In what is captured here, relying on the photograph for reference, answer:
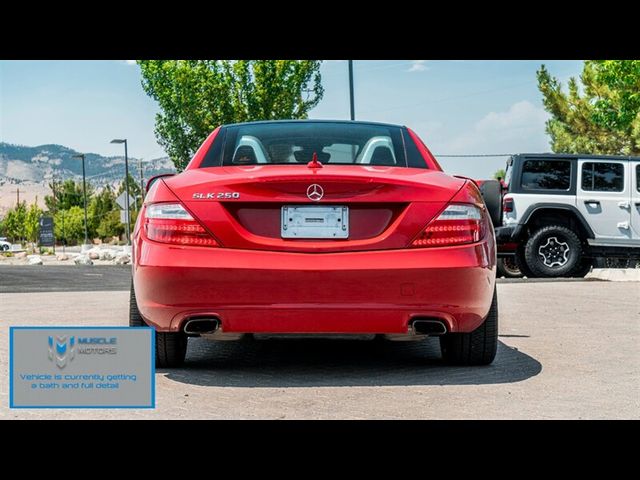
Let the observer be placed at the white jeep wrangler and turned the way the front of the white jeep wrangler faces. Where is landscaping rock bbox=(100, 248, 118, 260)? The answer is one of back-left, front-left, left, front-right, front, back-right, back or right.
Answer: back-left

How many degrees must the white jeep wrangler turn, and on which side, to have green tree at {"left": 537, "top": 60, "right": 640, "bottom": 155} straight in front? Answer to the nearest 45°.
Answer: approximately 90° to its left

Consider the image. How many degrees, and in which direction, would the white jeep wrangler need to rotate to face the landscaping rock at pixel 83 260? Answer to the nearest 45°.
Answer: approximately 135° to its left

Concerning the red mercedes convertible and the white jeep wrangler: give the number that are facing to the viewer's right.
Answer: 1

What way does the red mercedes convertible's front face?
away from the camera

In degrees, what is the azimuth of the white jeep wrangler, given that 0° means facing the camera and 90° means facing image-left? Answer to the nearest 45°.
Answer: approximately 270°

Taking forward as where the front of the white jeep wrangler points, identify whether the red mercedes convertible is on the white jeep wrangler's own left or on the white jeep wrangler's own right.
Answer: on the white jeep wrangler's own right

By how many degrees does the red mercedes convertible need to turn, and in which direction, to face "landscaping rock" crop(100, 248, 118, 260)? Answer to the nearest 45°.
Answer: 0° — it already faces it

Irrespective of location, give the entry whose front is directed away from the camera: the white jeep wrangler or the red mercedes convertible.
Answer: the red mercedes convertible

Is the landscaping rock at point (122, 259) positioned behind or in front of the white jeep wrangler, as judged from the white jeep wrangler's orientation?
behind
